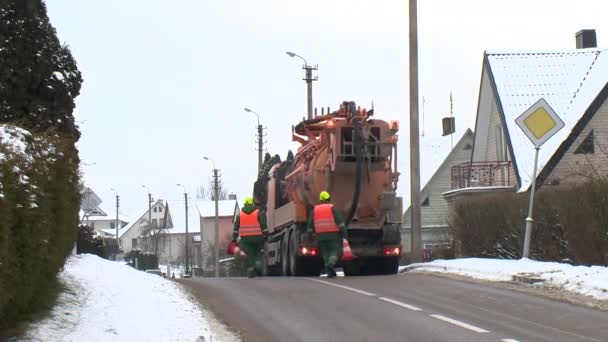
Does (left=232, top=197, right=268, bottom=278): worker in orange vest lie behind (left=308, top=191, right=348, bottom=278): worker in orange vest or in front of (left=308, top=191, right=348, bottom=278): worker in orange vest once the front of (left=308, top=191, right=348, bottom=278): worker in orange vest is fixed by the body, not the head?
in front

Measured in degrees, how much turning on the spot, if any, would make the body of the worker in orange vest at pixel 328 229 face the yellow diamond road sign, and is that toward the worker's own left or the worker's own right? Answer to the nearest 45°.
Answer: approximately 135° to the worker's own right

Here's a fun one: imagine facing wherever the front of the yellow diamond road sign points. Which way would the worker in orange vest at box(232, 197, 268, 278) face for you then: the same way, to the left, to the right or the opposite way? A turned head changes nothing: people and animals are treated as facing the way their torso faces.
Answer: the opposite way

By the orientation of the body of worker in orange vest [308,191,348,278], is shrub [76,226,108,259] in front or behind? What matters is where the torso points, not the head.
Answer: in front

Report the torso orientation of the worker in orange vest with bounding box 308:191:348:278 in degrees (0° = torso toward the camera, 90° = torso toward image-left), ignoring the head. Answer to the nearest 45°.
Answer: approximately 180°

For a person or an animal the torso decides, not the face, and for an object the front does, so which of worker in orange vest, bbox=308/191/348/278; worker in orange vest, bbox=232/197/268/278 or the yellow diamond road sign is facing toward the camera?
the yellow diamond road sign

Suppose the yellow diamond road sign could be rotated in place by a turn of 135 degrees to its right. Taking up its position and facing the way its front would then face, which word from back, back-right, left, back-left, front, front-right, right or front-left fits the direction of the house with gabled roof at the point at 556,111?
front-right

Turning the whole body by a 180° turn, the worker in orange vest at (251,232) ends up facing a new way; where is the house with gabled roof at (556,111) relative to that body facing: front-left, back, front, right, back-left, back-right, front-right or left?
back-left

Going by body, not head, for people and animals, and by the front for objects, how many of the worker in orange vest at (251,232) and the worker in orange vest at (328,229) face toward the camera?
0

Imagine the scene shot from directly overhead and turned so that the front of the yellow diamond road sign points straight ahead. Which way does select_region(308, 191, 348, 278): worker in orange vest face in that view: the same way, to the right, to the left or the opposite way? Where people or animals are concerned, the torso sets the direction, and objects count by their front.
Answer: the opposite way

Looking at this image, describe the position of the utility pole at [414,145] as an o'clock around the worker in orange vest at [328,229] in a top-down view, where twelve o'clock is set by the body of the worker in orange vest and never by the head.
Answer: The utility pole is roughly at 1 o'clock from the worker in orange vest.

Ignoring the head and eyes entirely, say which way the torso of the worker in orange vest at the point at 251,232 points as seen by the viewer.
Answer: away from the camera

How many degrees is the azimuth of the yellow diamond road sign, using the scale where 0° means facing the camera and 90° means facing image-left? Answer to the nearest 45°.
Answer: approximately 0°
